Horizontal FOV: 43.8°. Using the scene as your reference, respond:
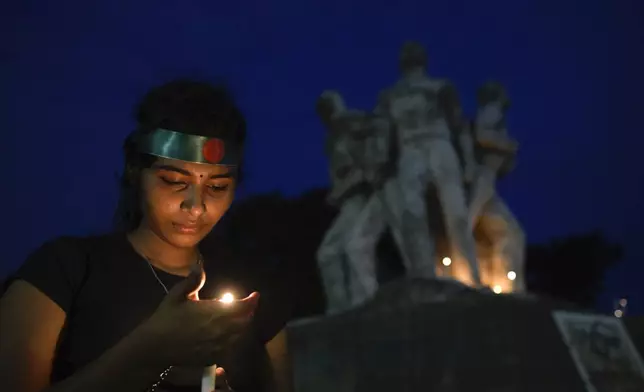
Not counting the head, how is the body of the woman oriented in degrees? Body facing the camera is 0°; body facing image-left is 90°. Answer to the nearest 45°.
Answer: approximately 315°

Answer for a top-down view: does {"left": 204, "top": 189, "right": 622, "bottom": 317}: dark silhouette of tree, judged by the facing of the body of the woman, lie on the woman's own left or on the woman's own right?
on the woman's own left
